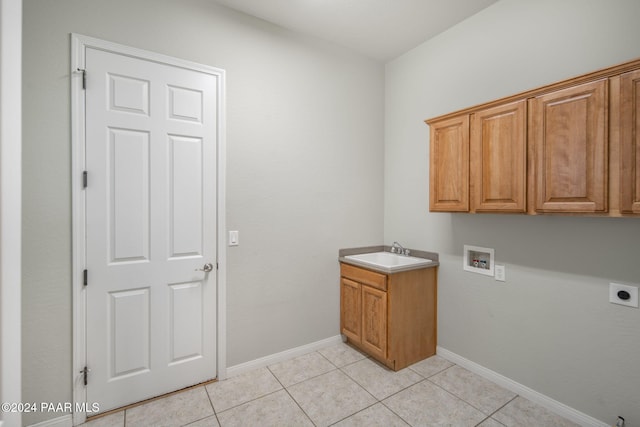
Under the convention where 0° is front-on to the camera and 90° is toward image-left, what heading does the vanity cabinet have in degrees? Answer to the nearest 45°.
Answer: approximately 45°

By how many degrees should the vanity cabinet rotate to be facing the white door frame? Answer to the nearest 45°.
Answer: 0° — it already faces it

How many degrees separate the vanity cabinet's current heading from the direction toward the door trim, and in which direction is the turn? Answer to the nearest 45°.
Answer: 0° — it already faces it
